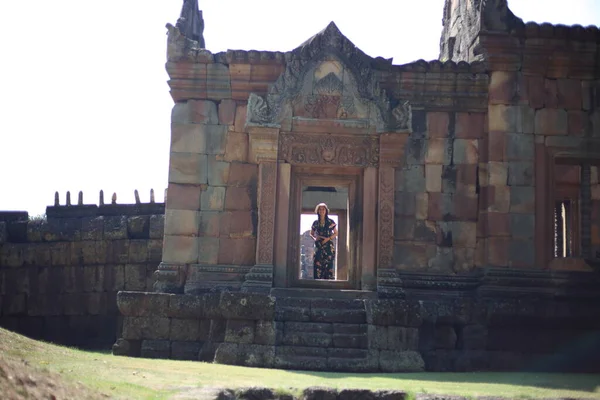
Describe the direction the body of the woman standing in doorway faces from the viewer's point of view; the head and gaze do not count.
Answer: toward the camera

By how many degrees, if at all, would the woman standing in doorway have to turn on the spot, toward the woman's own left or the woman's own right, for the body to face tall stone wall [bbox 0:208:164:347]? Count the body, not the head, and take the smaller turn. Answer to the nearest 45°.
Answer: approximately 90° to the woman's own right
